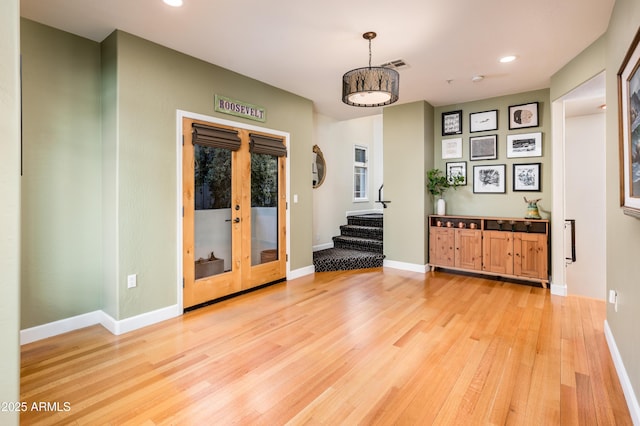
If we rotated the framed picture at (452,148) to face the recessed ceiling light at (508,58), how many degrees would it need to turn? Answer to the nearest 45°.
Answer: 0° — it already faces it

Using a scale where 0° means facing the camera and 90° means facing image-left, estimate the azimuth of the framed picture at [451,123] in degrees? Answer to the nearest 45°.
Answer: approximately 0°

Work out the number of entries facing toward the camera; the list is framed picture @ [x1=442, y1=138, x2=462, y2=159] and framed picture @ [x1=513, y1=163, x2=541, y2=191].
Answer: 2

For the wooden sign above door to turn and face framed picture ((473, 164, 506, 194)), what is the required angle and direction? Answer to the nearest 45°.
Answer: approximately 45° to its left

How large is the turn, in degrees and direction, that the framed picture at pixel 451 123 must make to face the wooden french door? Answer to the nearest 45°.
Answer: approximately 45° to its right
